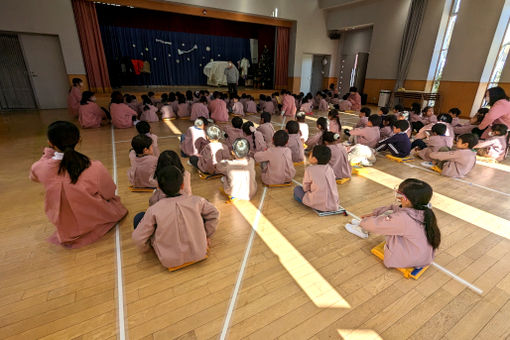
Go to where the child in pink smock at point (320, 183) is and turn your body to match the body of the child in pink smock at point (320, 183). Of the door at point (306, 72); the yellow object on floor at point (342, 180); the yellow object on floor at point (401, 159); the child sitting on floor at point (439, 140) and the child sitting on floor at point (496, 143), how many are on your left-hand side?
0

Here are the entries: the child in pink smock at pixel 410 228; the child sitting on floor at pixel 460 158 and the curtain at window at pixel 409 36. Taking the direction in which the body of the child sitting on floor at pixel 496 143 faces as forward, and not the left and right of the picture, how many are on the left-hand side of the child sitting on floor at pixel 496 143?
2

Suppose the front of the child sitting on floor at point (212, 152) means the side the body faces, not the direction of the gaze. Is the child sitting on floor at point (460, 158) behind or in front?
behind

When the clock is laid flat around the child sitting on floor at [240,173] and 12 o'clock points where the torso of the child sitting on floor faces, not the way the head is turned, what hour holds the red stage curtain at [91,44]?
The red stage curtain is roughly at 11 o'clock from the child sitting on floor.

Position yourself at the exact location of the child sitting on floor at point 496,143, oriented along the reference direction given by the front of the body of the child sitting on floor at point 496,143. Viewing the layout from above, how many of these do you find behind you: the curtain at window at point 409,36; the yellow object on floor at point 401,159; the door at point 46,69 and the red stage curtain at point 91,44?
0

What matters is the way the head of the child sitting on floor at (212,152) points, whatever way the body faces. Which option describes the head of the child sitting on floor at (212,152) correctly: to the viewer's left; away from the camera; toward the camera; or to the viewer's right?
away from the camera

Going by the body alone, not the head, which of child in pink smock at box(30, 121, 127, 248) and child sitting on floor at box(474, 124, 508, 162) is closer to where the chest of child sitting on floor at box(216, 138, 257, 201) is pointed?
the child sitting on floor

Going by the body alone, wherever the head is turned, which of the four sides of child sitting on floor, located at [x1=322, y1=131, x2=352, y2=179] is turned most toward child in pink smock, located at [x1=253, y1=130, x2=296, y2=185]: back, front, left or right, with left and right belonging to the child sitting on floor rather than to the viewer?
left

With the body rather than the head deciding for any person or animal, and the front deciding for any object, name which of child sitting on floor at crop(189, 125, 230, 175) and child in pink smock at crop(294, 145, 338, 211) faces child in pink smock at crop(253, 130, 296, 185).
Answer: child in pink smock at crop(294, 145, 338, 211)

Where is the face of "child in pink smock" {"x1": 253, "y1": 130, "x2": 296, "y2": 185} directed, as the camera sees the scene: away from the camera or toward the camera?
away from the camera

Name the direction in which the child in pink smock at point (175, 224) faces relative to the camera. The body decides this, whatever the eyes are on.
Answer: away from the camera

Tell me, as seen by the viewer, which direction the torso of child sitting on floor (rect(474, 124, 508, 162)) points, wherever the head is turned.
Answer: to the viewer's left

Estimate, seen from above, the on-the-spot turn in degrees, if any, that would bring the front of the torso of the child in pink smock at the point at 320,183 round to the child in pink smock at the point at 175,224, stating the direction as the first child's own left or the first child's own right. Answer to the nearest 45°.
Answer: approximately 90° to the first child's own left

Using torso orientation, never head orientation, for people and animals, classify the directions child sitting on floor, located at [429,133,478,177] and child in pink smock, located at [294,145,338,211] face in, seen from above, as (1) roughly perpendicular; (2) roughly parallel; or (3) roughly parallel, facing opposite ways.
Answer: roughly parallel

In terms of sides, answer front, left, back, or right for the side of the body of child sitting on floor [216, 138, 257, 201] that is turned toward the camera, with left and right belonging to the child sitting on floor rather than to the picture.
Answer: back

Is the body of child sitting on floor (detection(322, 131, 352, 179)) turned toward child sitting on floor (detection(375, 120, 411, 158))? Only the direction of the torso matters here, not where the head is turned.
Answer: no

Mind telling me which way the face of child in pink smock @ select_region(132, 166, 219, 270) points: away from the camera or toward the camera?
away from the camera

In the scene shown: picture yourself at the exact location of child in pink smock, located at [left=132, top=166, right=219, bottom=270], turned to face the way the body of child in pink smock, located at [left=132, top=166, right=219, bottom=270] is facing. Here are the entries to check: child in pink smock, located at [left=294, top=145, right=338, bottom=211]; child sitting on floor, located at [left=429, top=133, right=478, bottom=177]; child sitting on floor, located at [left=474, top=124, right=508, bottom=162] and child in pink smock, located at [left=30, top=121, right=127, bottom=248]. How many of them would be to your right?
3
